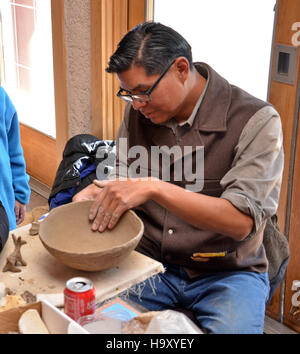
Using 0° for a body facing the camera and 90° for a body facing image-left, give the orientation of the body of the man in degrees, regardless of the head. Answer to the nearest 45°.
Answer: approximately 45°
